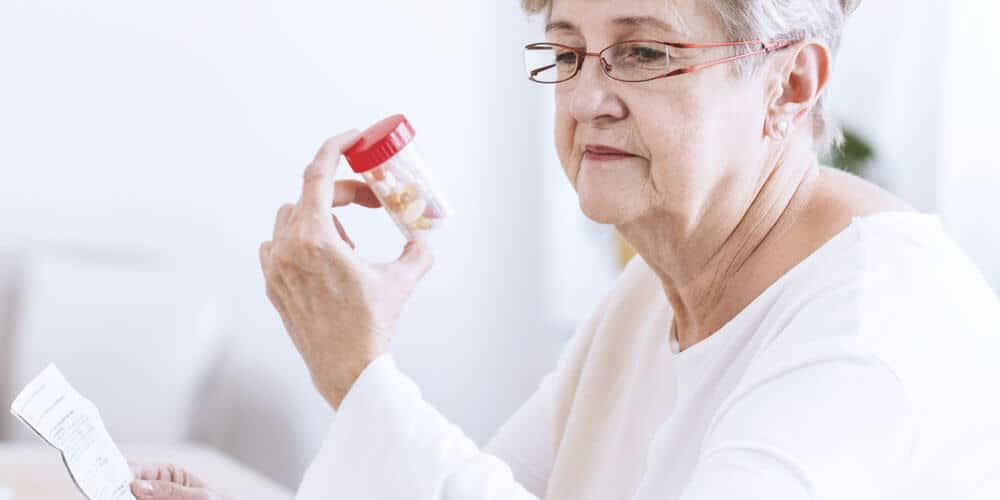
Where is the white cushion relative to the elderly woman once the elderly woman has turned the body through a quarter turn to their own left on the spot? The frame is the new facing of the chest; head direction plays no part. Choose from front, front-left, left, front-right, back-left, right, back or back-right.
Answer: back

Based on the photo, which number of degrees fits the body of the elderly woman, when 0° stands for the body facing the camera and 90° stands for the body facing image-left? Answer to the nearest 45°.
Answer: approximately 45°

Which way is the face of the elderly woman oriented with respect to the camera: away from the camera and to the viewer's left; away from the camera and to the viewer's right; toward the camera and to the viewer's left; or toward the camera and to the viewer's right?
toward the camera and to the viewer's left

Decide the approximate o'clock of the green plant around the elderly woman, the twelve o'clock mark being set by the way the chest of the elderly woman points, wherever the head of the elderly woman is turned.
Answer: The green plant is roughly at 5 o'clock from the elderly woman.
